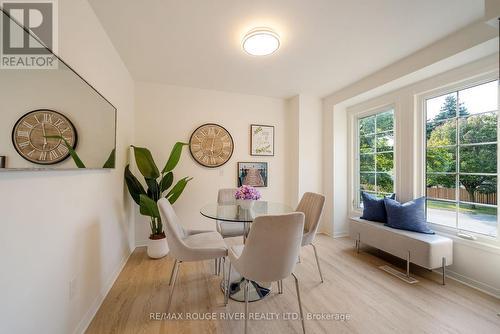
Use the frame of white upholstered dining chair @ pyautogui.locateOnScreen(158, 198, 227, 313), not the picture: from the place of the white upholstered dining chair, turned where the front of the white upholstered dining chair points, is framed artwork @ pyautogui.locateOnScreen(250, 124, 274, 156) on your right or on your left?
on your left

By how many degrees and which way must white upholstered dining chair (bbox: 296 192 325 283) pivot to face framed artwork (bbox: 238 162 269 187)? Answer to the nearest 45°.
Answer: approximately 90° to its right

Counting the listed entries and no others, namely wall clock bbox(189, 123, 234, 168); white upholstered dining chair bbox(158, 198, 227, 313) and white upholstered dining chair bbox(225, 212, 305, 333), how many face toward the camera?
1

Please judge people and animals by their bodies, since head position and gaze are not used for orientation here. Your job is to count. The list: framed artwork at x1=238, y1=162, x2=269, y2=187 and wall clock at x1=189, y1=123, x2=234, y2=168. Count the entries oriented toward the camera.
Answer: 2

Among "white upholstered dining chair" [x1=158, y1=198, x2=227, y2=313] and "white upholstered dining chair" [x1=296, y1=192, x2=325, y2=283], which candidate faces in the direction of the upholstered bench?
"white upholstered dining chair" [x1=158, y1=198, x2=227, y2=313]

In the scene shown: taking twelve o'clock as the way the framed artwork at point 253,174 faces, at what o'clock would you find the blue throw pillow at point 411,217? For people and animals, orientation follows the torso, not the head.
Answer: The blue throw pillow is roughly at 10 o'clock from the framed artwork.

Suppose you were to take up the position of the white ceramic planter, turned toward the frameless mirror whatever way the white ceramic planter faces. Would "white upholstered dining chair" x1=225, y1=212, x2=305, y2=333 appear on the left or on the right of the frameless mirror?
left

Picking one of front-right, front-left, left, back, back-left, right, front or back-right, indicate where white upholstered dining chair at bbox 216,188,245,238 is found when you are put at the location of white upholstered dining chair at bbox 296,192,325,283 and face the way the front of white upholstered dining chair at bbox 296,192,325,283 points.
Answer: front-right

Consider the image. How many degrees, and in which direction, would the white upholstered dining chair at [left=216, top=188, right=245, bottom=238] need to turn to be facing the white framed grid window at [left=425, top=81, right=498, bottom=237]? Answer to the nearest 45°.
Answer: approximately 45° to its left

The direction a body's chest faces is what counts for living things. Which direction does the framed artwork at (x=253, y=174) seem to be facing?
toward the camera

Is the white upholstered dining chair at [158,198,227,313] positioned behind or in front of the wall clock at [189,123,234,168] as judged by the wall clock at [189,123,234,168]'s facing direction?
in front

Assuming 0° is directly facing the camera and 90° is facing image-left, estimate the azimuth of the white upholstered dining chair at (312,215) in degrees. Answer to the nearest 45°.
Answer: approximately 45°

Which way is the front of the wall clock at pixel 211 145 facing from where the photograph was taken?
facing the viewer

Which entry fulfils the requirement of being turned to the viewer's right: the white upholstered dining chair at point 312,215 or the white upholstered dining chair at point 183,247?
the white upholstered dining chair at point 183,247

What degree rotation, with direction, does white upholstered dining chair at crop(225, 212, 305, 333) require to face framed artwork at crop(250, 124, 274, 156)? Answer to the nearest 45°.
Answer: approximately 45° to its right

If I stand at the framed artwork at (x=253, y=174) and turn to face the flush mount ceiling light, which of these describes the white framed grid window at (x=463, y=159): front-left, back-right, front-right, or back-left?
front-left

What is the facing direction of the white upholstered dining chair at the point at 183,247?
to the viewer's right

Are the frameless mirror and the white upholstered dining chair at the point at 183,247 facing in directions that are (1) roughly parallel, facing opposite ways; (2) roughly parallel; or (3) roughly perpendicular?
roughly parallel

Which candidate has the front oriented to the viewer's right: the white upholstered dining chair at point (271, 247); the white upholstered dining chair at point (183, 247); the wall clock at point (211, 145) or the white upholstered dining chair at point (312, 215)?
the white upholstered dining chair at point (183, 247)

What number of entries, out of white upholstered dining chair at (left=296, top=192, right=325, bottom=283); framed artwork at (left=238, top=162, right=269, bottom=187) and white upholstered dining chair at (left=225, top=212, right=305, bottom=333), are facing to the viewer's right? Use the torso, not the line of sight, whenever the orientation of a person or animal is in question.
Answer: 0

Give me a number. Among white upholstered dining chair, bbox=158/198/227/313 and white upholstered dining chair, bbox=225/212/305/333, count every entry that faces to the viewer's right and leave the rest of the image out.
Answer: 1
